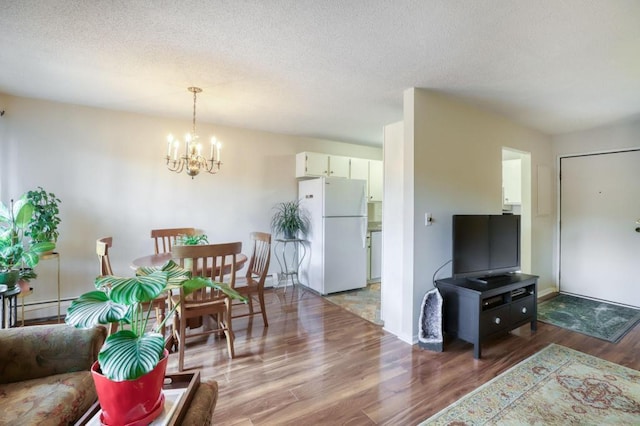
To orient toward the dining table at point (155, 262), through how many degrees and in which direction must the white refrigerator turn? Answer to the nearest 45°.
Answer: approximately 90° to its right

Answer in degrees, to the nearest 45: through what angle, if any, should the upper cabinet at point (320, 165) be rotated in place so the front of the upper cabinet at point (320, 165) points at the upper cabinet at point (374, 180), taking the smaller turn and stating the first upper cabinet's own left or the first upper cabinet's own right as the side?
approximately 90° to the first upper cabinet's own left

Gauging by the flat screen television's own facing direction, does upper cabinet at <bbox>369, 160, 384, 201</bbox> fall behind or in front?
behind

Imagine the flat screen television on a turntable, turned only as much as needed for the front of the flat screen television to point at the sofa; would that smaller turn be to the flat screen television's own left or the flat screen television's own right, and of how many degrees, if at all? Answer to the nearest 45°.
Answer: approximately 90° to the flat screen television's own right

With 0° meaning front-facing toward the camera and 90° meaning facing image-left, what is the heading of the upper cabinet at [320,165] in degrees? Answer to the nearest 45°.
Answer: approximately 315°

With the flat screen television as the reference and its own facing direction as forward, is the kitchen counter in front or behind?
behind

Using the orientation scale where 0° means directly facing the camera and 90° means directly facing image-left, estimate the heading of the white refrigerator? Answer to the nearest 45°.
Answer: approximately 315°
